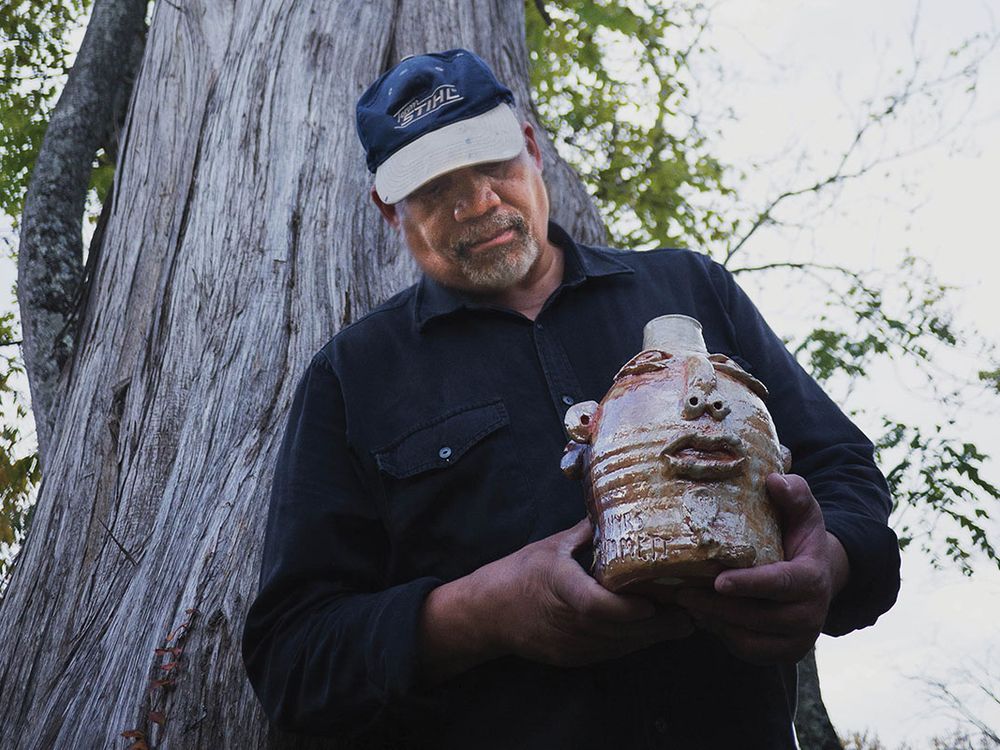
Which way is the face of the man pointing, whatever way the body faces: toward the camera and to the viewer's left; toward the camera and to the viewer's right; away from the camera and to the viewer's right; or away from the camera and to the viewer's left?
toward the camera and to the viewer's right

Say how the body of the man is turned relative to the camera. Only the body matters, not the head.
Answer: toward the camera

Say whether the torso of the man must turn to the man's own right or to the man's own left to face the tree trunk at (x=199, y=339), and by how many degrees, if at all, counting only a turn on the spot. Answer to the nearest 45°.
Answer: approximately 135° to the man's own right
